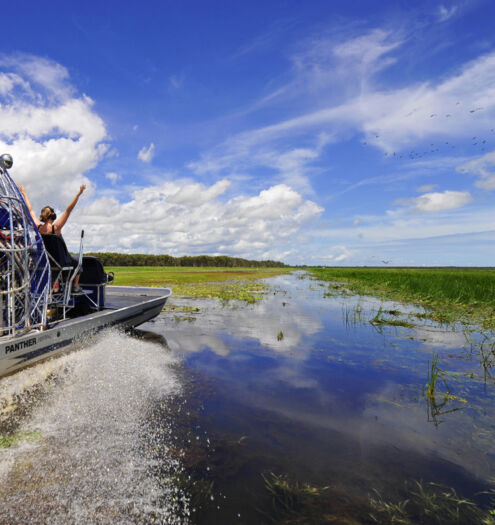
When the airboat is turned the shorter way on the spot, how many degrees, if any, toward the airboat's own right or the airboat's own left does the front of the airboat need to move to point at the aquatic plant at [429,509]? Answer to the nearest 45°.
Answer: approximately 90° to the airboat's own right

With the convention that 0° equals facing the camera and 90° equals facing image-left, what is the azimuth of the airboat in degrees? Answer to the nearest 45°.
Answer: approximately 225°

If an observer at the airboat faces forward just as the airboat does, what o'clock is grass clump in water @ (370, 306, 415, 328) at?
The grass clump in water is roughly at 1 o'clock from the airboat.

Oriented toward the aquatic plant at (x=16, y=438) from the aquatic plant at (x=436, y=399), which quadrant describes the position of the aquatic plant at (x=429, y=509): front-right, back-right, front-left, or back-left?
front-left

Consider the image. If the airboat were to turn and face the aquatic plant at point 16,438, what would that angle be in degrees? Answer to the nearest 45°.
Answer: approximately 135° to its right

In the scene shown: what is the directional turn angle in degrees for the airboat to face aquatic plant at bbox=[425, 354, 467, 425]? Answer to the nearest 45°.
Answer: approximately 90° to its right

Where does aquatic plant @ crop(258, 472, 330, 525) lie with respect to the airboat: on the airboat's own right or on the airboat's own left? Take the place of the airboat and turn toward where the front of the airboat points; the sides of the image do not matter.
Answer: on the airboat's own right

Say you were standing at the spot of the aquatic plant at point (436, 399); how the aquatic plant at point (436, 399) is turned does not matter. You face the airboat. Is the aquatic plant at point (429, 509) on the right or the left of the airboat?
left

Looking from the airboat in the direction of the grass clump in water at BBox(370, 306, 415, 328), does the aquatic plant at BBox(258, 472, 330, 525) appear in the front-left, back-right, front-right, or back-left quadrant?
front-right
